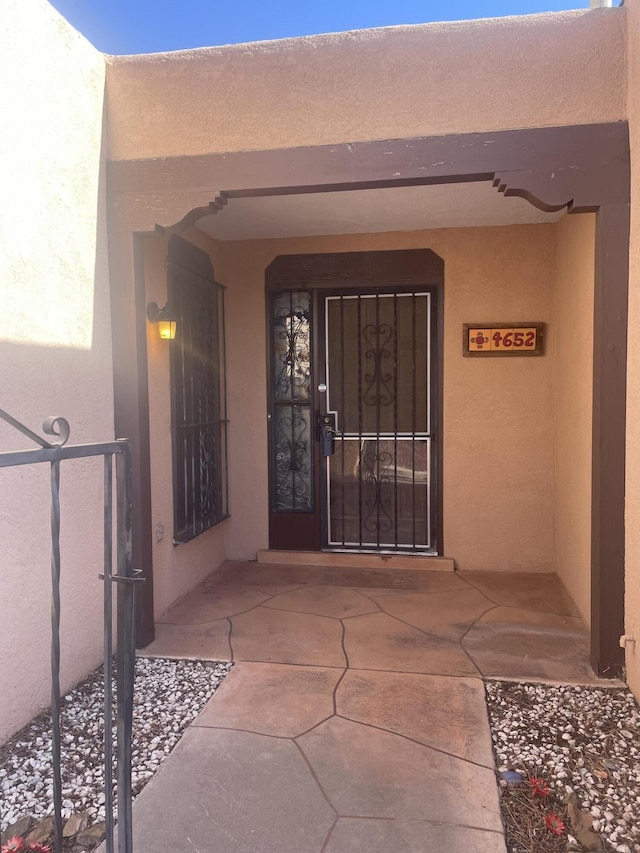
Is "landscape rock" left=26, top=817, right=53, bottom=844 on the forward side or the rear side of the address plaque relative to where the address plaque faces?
on the forward side

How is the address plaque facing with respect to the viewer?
toward the camera

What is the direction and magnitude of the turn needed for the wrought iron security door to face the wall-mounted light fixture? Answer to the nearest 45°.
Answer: approximately 45° to its right

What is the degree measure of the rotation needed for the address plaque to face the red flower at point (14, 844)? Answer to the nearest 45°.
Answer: approximately 45° to its right

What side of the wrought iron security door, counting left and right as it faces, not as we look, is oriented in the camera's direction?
front

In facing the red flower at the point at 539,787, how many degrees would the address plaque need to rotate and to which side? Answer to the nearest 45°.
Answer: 0° — it already faces it

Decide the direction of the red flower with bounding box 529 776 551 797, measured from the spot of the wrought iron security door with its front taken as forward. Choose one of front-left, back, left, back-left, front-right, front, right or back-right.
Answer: front

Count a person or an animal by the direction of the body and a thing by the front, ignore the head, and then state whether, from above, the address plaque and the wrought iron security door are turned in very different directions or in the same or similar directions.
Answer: same or similar directions

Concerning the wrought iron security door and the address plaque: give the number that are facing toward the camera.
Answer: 2

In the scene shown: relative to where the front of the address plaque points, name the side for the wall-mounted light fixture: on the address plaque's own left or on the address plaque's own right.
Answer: on the address plaque's own right

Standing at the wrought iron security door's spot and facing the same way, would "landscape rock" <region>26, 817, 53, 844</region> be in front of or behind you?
in front

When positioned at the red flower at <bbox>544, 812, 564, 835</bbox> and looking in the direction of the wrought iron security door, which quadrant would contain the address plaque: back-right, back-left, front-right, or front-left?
front-right

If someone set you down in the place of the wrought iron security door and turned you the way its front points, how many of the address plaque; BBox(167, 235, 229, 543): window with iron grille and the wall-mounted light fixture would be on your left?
1

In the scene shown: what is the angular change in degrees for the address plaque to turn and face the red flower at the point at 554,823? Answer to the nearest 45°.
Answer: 0° — it already faces it

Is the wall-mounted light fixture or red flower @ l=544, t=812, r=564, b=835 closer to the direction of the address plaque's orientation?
the red flower

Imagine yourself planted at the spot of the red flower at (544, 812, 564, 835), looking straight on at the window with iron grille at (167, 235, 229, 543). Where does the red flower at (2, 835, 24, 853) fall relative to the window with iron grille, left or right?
left

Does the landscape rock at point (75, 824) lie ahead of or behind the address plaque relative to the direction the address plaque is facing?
ahead

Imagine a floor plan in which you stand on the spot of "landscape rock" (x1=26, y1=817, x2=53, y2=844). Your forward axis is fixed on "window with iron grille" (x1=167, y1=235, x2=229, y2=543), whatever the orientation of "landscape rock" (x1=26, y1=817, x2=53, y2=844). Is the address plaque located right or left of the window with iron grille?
right
